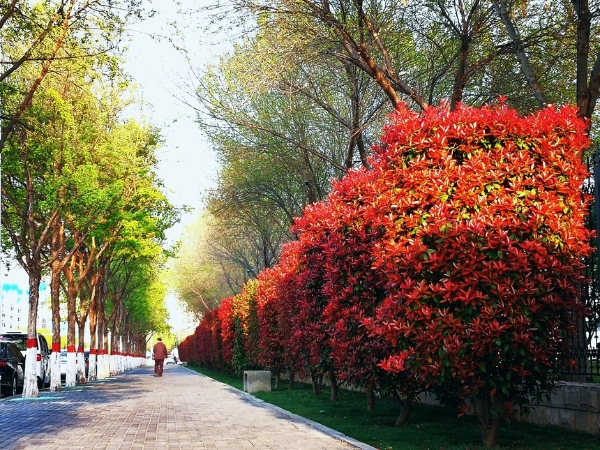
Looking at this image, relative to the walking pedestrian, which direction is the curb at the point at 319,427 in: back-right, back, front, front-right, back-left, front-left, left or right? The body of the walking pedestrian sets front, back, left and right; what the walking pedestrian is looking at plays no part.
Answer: back

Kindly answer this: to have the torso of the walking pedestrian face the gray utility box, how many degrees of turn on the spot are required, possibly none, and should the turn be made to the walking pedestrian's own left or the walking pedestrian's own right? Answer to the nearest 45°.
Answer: approximately 180°

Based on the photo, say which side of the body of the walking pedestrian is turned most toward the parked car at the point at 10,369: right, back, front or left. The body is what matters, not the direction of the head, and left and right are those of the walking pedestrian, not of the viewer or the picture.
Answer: back

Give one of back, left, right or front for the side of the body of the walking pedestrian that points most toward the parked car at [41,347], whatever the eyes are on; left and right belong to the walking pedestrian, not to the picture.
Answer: back

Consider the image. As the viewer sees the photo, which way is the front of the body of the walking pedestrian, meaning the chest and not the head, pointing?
away from the camera

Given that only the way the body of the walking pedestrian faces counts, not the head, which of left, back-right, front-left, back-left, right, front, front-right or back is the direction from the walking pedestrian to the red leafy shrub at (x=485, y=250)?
back

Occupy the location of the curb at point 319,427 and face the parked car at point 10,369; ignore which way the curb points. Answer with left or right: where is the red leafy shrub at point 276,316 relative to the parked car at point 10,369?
right

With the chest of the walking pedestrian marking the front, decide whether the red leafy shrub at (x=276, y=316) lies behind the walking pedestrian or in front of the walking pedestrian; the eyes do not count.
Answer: behind
